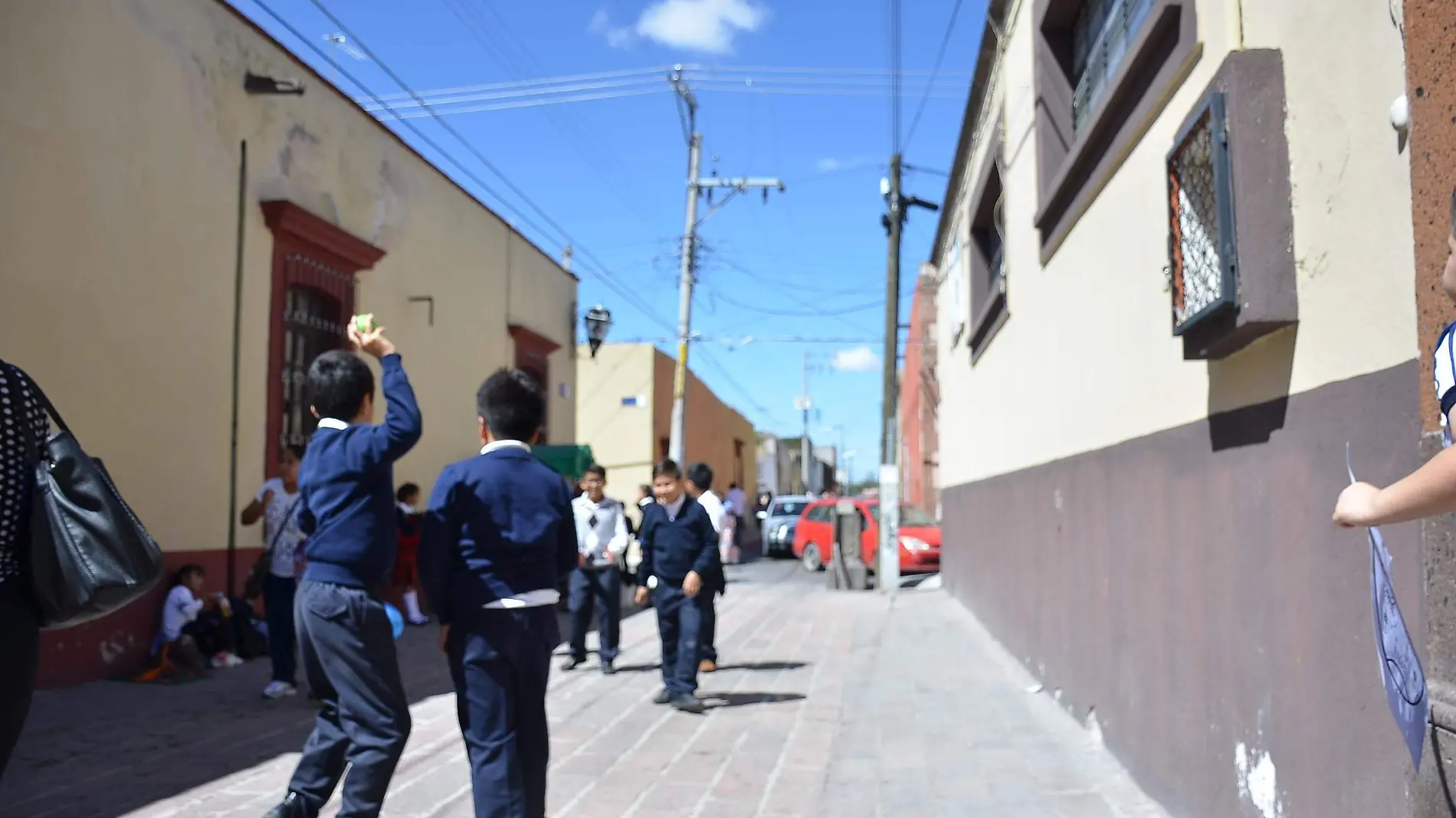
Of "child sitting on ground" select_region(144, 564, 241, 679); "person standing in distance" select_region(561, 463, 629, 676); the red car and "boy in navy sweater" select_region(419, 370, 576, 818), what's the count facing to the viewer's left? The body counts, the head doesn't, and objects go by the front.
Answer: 0

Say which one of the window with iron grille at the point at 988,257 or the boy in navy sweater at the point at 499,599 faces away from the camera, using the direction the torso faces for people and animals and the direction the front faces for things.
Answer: the boy in navy sweater

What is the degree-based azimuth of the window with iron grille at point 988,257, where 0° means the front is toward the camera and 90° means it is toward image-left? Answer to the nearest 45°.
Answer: approximately 90°

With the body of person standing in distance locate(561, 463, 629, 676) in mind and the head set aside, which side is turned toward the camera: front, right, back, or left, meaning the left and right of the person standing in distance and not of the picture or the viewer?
front

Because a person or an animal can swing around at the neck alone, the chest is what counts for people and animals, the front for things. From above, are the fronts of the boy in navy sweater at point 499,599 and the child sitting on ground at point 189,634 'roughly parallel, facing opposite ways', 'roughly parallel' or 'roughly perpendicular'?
roughly perpendicular

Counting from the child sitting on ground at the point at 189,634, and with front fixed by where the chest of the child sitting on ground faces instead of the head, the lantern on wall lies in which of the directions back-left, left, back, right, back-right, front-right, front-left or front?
front-left

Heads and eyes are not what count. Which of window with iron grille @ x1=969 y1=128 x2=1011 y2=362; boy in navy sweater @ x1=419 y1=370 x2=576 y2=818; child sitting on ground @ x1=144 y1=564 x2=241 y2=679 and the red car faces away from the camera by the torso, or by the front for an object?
the boy in navy sweater

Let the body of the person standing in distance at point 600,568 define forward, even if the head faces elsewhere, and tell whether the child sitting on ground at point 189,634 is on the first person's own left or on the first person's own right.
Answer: on the first person's own right

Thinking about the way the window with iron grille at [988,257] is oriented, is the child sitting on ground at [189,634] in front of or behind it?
in front

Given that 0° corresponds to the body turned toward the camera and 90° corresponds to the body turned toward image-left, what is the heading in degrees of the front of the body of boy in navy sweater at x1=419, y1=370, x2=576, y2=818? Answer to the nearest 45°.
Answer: approximately 180°

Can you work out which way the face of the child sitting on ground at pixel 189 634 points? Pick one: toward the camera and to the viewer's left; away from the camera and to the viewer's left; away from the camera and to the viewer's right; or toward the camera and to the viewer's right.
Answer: toward the camera and to the viewer's right

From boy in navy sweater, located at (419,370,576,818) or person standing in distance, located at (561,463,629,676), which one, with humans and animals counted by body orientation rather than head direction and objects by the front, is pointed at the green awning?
the boy in navy sweater

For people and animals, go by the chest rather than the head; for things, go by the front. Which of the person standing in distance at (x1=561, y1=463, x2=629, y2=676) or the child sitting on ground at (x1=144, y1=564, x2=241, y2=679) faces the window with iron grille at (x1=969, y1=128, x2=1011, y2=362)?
the child sitting on ground

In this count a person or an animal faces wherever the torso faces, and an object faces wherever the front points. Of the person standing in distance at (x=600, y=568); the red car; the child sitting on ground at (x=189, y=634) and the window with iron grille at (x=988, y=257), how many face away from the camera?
0

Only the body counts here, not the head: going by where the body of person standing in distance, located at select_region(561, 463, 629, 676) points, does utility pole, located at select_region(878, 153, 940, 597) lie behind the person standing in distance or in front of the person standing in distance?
behind

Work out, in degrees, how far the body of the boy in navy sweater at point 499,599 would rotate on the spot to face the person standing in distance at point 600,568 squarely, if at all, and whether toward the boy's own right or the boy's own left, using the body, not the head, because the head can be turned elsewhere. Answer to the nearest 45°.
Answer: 0° — they already face them

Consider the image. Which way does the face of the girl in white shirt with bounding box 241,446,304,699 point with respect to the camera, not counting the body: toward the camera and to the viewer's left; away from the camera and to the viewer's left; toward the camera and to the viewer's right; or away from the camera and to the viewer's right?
toward the camera and to the viewer's right

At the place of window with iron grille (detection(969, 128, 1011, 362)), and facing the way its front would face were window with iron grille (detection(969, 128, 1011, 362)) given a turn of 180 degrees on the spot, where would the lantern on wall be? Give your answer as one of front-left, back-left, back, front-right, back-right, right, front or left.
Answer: back-left

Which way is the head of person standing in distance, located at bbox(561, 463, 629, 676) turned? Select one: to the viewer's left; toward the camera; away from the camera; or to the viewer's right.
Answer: toward the camera

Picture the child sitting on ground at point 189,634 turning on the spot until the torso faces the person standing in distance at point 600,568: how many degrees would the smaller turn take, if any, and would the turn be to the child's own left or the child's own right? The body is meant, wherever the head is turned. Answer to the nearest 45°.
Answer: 0° — they already face them
